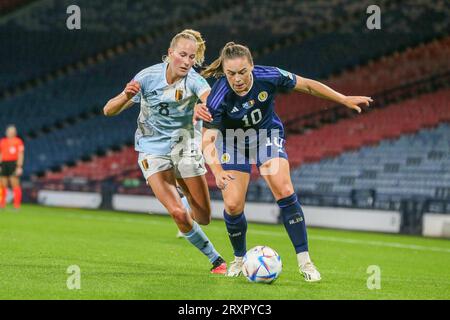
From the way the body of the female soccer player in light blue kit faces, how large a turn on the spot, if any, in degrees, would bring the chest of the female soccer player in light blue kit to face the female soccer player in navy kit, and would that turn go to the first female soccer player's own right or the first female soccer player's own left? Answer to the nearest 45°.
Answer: approximately 45° to the first female soccer player's own left

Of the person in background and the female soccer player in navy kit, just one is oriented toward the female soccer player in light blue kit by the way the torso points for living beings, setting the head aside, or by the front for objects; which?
the person in background

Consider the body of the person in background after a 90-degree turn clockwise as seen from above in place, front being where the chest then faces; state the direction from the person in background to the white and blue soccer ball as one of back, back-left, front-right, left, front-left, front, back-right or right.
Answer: left

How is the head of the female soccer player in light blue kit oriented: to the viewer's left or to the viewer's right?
to the viewer's right

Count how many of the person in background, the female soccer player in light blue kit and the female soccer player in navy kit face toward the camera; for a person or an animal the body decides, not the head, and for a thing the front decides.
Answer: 3

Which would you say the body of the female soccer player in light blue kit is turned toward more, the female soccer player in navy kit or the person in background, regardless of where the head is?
the female soccer player in navy kit

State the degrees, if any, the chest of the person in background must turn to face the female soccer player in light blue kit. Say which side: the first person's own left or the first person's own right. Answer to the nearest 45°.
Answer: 0° — they already face them

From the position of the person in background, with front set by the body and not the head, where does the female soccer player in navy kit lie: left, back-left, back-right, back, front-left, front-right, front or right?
front

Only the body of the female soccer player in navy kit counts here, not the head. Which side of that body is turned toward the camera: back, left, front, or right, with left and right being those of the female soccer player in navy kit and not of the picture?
front
